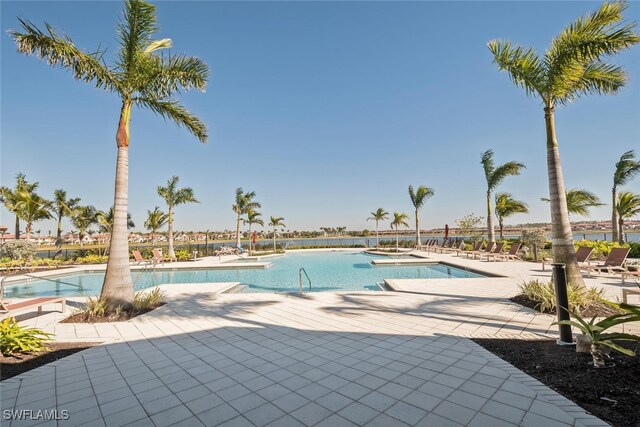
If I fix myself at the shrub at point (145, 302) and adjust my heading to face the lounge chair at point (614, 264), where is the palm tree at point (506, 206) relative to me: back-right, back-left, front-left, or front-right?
front-left

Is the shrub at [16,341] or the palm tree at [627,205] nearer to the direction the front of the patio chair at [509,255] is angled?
the shrub

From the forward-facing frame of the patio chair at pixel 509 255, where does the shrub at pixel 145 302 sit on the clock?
The shrub is roughly at 10 o'clock from the patio chair.

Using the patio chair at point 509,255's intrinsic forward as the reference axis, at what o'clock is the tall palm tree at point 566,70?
The tall palm tree is roughly at 9 o'clock from the patio chair.

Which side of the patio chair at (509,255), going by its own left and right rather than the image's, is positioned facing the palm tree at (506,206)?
right

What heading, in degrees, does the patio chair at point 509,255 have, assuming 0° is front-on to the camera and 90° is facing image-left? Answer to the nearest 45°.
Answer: approximately 90°

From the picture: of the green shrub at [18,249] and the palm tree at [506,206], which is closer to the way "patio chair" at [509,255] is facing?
the green shrub

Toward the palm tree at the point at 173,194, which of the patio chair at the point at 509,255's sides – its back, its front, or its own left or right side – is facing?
front

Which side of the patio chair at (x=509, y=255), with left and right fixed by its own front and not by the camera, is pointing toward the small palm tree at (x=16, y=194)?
front

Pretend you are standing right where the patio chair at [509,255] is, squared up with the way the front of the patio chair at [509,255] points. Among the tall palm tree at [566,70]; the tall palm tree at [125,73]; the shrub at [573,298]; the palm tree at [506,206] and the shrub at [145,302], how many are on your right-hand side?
1

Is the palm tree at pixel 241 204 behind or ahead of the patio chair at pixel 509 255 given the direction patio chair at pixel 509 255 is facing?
ahead

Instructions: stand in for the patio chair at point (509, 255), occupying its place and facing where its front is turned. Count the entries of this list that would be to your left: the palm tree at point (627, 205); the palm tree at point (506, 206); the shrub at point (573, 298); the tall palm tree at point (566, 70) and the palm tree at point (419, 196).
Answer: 2
